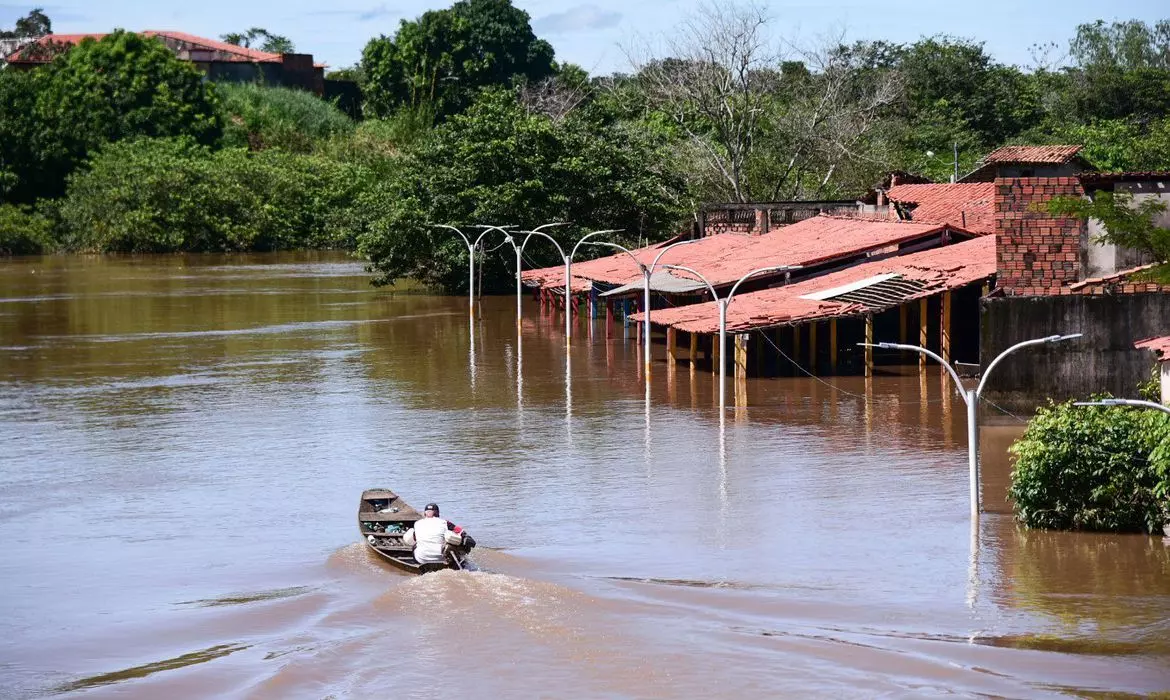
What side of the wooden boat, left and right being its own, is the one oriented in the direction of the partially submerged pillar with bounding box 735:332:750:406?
right

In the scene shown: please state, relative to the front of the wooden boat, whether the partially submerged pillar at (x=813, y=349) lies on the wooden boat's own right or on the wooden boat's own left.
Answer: on the wooden boat's own right

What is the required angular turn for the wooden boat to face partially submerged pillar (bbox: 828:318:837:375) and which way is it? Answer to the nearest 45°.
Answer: approximately 90° to its right

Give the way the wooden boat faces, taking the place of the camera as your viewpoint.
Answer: facing away from the viewer and to the left of the viewer

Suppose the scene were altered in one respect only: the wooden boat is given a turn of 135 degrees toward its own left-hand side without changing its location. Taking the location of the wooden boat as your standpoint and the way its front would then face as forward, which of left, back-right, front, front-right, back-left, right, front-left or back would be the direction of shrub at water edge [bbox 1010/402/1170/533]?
left

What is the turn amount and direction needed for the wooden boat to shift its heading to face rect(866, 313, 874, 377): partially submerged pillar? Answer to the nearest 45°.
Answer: approximately 90° to its right
